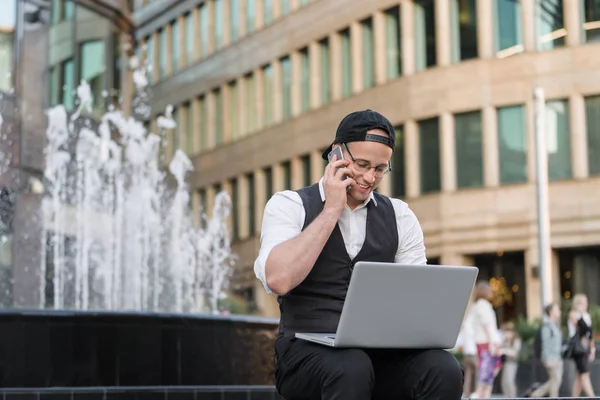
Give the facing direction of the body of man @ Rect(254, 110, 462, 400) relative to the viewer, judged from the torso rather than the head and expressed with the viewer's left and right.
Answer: facing the viewer and to the right of the viewer

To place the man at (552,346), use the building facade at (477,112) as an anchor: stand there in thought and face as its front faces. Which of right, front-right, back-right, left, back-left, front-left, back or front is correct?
front-left

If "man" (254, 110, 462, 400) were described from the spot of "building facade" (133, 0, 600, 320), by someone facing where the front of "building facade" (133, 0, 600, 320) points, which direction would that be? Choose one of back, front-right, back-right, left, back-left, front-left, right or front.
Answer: front-left

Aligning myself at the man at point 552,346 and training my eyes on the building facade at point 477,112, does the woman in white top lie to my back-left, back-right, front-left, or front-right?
back-left

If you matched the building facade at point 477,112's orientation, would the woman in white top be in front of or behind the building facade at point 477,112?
in front

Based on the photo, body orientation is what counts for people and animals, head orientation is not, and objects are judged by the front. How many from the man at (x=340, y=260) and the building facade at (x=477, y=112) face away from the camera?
0

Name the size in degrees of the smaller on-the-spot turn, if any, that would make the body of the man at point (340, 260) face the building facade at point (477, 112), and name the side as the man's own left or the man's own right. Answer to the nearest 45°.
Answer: approximately 135° to the man's own left

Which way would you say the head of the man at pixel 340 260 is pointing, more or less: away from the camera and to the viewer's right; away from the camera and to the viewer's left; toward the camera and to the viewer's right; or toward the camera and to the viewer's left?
toward the camera and to the viewer's right

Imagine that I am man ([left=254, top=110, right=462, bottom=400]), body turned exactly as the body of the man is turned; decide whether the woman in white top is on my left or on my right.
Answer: on my left
